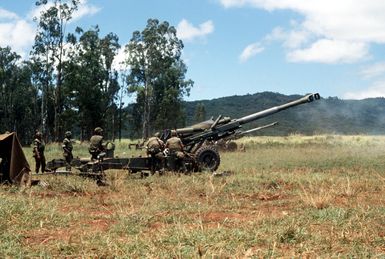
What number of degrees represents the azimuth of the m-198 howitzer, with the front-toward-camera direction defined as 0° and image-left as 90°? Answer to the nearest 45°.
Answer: approximately 270°

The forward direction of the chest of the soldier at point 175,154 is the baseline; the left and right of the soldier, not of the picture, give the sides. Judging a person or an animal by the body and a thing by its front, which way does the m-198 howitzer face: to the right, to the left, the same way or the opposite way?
to the right

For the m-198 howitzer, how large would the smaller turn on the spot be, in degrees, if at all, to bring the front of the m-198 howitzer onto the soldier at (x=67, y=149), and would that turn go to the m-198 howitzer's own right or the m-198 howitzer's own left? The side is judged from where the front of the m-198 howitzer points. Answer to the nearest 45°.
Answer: approximately 180°

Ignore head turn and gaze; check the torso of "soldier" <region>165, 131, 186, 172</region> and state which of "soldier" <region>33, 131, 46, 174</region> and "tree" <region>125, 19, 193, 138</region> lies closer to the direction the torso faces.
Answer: the tree

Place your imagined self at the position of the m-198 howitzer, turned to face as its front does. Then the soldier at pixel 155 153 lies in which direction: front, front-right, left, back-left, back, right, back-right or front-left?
back-right

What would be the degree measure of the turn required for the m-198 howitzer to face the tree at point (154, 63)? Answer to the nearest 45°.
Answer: approximately 90° to its left

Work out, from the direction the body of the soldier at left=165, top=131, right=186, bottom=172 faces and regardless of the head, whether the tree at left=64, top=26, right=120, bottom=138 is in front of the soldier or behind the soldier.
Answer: in front

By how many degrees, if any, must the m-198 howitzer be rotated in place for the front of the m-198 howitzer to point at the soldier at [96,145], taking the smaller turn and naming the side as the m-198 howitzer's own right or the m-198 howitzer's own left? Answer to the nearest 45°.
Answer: approximately 135° to the m-198 howitzer's own right

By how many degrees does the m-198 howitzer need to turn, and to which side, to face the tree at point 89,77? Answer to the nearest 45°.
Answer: approximately 90° to its left

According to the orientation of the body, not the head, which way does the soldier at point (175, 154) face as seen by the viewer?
away from the camera
